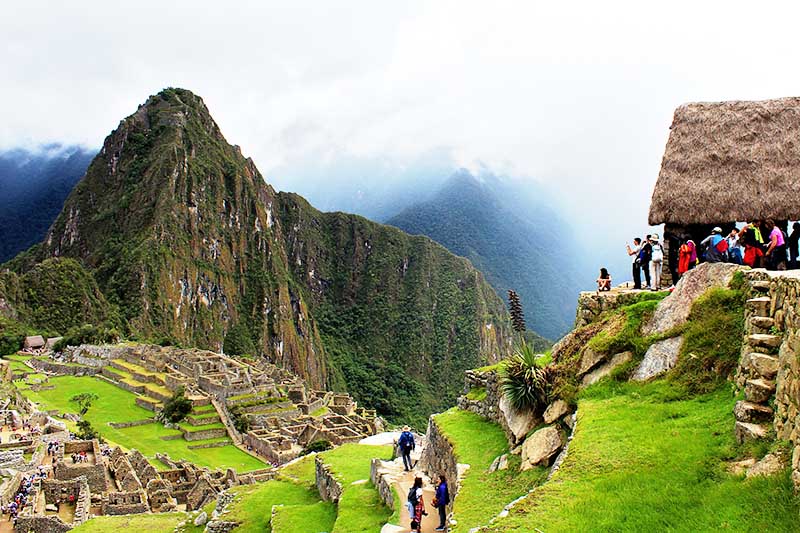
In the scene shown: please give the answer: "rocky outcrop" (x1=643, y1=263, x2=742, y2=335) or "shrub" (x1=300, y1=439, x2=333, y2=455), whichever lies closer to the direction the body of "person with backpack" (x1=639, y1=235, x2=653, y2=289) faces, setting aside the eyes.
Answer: the shrub

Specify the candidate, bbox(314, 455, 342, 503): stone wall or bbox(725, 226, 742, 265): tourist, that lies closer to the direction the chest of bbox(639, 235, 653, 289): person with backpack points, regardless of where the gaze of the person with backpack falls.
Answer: the stone wall

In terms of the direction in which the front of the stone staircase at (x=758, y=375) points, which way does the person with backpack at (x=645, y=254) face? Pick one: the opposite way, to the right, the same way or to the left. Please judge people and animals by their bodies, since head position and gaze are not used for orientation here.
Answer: to the right

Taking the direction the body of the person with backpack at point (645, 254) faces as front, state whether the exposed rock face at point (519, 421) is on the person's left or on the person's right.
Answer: on the person's left

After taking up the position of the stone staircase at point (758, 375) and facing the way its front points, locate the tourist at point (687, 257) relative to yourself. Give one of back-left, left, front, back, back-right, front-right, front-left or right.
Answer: back

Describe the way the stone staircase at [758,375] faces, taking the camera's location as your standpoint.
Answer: facing the viewer
